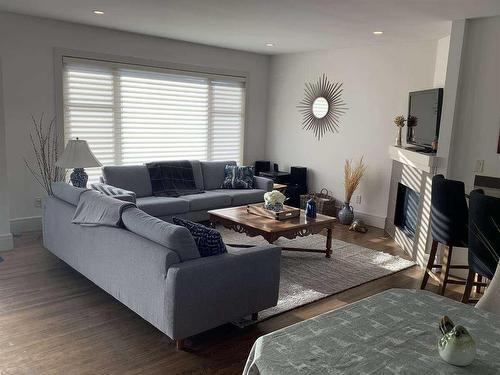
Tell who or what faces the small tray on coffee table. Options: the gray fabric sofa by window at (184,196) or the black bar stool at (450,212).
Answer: the gray fabric sofa by window

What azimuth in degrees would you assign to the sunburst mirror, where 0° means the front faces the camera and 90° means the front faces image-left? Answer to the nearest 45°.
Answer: approximately 45°

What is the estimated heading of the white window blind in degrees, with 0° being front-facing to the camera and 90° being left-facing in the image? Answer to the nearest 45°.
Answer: approximately 315°

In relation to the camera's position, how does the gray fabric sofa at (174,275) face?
facing away from the viewer and to the right of the viewer
